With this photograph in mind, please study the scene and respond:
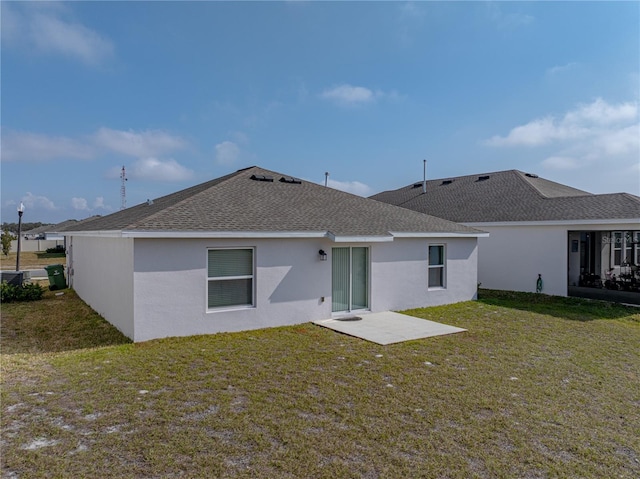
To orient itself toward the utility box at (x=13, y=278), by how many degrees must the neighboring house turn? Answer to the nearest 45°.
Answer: approximately 90° to its left

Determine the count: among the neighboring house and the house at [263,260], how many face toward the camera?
0

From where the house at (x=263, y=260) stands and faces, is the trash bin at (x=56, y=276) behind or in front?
in front

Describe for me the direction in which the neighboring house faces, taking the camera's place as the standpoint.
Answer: facing away from the viewer and to the left of the viewer

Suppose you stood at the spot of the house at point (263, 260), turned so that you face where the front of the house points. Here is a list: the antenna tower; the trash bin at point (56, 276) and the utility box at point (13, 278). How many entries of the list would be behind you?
0

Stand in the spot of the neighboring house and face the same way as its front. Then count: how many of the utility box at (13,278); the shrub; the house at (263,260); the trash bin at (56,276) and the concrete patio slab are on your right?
0

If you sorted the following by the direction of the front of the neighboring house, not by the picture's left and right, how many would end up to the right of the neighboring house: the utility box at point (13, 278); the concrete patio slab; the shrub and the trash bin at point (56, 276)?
0

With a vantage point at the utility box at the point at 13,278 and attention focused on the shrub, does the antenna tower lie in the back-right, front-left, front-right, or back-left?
back-left

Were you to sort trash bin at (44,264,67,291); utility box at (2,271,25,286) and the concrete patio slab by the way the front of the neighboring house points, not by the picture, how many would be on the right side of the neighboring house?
0

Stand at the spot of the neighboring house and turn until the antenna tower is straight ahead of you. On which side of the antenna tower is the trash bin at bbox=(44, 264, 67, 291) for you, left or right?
left

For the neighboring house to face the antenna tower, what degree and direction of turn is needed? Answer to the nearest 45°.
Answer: approximately 45° to its left

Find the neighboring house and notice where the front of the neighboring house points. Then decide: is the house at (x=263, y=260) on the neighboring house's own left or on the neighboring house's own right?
on the neighboring house's own left

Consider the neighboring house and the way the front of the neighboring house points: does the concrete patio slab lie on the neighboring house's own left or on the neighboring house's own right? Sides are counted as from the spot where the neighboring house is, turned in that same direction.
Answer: on the neighboring house's own left

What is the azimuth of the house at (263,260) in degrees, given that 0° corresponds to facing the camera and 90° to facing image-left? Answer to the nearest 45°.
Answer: approximately 135°

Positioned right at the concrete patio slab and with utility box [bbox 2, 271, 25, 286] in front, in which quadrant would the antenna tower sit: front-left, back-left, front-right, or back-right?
front-right

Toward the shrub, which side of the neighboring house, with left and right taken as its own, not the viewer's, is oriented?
left

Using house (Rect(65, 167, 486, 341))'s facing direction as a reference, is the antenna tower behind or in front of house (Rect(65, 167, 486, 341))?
in front
